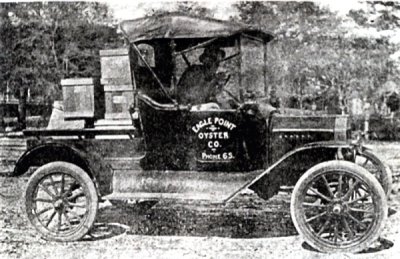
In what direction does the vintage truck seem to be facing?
to the viewer's right
